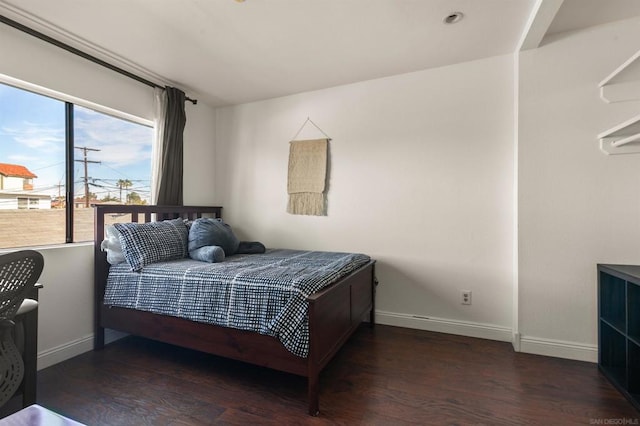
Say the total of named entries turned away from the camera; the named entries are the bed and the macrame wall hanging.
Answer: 0

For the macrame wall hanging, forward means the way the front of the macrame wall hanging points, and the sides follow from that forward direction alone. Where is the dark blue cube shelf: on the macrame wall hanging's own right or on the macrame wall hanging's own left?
on the macrame wall hanging's own left

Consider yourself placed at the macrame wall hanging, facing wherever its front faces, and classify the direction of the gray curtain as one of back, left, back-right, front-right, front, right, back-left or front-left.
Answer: front-right

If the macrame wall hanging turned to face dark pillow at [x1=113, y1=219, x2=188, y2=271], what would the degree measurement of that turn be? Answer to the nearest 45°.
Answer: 0° — it already faces it

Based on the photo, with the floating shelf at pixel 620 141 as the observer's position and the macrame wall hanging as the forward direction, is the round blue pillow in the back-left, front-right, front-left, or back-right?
front-left

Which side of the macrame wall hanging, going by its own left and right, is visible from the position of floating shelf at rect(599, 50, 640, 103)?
left

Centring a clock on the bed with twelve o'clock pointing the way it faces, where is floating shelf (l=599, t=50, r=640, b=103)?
The floating shelf is roughly at 11 o'clock from the bed.

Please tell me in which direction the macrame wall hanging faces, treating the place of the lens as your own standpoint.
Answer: facing the viewer and to the left of the viewer

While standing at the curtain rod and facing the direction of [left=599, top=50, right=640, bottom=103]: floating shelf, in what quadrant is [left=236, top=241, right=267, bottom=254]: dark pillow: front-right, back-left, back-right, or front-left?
front-left

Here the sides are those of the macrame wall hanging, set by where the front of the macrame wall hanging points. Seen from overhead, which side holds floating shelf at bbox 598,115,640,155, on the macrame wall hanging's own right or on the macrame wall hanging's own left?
on the macrame wall hanging's own left

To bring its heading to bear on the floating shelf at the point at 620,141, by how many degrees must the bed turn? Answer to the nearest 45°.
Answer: approximately 45° to its left

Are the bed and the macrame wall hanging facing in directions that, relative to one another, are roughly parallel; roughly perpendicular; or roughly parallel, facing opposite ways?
roughly perpendicular

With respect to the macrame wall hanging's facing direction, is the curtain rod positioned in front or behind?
in front
